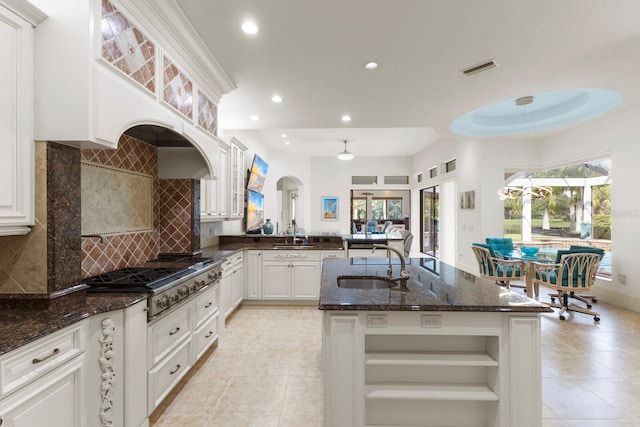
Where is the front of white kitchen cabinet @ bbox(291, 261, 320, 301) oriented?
toward the camera

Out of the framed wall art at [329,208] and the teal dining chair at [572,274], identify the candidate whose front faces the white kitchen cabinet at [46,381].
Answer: the framed wall art

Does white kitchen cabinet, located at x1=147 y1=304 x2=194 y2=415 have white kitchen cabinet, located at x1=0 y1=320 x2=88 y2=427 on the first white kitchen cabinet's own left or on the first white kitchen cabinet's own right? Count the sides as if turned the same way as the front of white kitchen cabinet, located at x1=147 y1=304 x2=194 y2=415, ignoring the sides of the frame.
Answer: on the first white kitchen cabinet's own right

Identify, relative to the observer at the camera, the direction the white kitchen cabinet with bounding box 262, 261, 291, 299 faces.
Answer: facing the viewer

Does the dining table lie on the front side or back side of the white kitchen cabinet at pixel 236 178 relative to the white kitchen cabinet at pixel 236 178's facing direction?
on the front side

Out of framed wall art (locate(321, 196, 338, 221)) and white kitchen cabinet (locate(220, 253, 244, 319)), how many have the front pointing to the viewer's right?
1

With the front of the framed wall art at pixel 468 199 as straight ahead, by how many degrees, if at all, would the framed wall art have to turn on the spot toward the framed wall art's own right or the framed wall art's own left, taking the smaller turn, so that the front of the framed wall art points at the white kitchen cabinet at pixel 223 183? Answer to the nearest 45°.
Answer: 0° — it already faces it

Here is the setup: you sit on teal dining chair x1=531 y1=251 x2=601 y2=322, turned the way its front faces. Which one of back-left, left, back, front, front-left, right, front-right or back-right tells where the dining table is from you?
front

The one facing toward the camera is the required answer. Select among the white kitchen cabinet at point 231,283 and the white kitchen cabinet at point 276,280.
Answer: the white kitchen cabinet at point 276,280

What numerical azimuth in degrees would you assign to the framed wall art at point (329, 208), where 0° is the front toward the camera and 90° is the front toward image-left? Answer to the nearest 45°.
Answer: approximately 0°

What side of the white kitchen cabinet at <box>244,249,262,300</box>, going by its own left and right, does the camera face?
front

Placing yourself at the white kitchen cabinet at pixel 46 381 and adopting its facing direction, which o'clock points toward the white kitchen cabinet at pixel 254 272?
the white kitchen cabinet at pixel 254 272 is roughly at 9 o'clock from the white kitchen cabinet at pixel 46 381.

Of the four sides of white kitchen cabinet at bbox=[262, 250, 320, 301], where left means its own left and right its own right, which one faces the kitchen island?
front

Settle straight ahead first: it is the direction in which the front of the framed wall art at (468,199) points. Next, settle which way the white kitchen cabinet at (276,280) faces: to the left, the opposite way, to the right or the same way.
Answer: to the left

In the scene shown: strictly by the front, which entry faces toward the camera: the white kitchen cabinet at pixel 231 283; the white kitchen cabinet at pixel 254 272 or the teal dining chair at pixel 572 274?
the white kitchen cabinet at pixel 254 272

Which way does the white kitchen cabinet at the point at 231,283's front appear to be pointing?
to the viewer's right

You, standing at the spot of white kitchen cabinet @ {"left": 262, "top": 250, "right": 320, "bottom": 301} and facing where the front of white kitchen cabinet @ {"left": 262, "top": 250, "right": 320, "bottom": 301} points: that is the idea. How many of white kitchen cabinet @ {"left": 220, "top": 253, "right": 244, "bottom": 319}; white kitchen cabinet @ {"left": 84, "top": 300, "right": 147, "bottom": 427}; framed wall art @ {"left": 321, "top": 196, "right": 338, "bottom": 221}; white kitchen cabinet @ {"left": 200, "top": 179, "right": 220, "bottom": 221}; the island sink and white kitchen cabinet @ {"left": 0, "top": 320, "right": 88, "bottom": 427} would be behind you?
1

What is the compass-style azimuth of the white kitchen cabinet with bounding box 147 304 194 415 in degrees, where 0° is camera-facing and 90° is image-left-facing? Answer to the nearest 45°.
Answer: approximately 315°

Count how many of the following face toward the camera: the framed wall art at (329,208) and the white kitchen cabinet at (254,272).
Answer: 2
